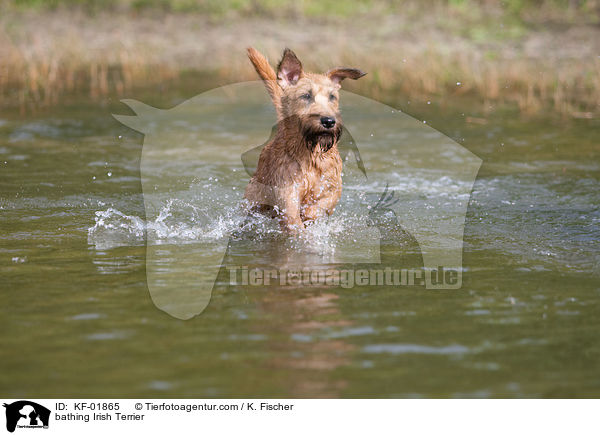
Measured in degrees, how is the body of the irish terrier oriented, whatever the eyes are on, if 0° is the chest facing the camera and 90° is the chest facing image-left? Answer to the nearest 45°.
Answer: approximately 315°
